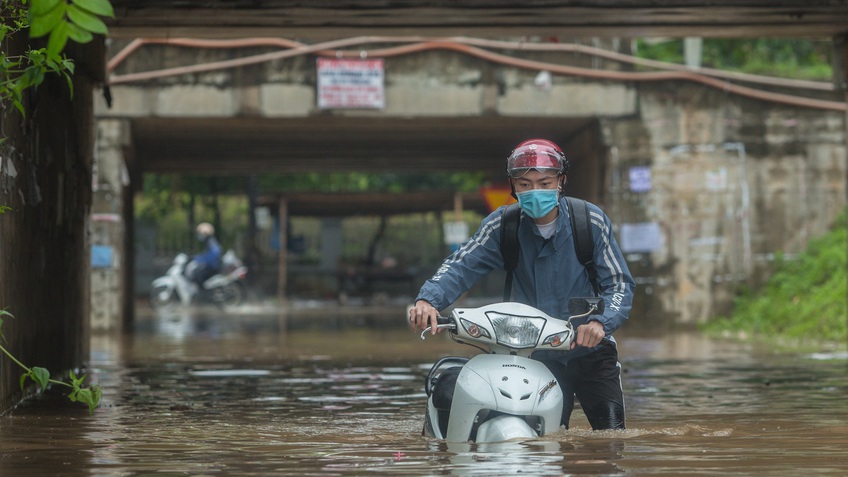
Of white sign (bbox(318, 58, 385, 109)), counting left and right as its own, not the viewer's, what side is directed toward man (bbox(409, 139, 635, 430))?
front

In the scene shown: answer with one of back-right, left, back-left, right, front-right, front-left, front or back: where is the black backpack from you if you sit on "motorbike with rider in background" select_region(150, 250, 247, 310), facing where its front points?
left

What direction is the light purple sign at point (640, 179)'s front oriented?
toward the camera

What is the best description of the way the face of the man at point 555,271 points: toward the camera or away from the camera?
toward the camera

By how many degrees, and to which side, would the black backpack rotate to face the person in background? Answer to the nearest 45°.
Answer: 0° — it already faces them

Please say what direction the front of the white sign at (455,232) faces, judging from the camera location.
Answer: facing the viewer

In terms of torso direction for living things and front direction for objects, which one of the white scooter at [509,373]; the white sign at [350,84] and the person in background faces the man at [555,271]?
the white sign

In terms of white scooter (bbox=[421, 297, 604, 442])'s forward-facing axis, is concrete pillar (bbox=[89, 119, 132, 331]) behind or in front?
behind

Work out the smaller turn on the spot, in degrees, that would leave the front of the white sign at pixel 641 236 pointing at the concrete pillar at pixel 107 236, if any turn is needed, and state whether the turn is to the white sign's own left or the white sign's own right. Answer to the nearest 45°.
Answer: approximately 90° to the white sign's own right

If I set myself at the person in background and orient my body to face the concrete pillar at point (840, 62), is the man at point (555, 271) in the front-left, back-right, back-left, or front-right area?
front-right

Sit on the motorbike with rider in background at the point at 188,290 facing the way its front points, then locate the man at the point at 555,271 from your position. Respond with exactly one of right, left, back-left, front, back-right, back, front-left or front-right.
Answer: left

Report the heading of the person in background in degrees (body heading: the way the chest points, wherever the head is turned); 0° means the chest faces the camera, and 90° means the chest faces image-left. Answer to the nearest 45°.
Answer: approximately 90°

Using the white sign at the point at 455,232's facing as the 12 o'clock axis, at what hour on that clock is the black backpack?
The black backpack is roughly at 12 o'clock from the white sign.

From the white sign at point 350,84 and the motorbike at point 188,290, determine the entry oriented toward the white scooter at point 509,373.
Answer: the white sign

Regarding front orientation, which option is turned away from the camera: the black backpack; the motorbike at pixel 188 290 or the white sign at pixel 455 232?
the black backpack

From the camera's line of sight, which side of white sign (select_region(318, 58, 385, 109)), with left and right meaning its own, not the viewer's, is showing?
front

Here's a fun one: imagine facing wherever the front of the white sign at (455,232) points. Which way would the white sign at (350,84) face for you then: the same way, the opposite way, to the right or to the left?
the same way
